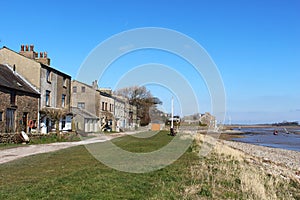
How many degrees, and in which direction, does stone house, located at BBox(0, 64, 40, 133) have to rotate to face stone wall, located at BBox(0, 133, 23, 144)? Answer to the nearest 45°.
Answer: approximately 45° to its right

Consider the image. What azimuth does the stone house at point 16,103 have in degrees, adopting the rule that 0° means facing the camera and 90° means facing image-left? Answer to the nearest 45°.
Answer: approximately 315°
